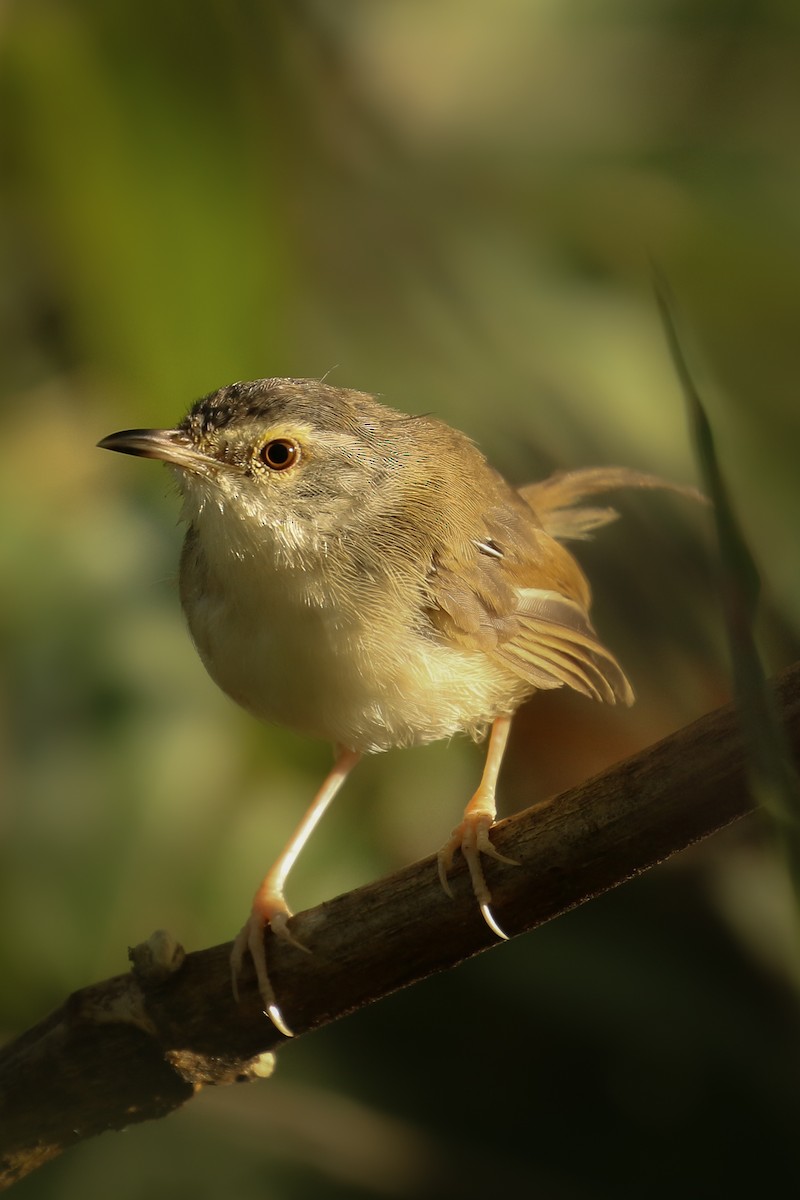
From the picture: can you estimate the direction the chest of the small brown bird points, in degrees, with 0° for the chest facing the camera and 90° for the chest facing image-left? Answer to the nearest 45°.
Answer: approximately 45°
